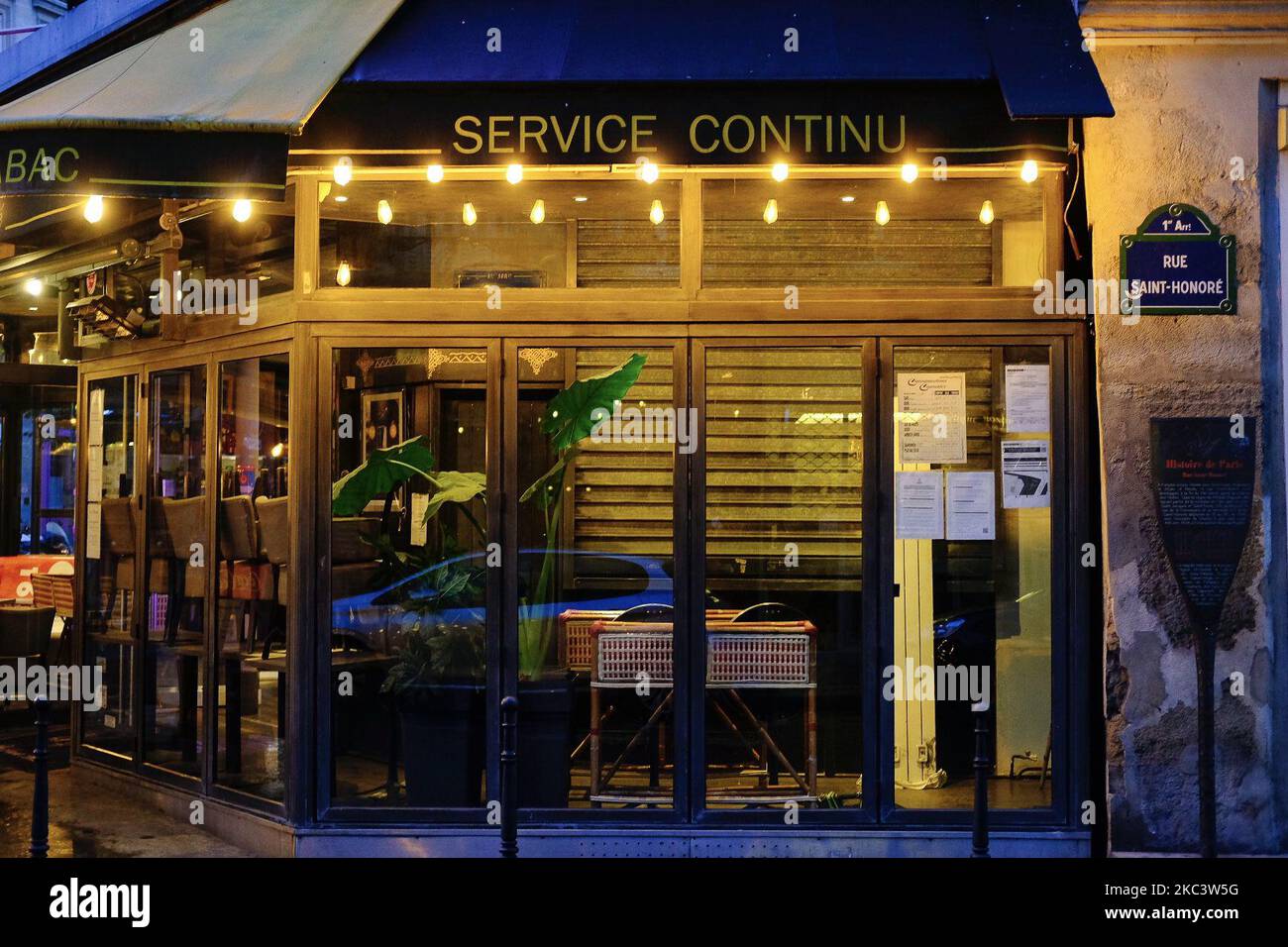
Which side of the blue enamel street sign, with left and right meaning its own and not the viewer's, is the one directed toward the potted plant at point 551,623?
right

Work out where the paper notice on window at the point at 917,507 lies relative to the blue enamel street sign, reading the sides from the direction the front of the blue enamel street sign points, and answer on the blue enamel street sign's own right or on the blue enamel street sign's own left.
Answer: on the blue enamel street sign's own right

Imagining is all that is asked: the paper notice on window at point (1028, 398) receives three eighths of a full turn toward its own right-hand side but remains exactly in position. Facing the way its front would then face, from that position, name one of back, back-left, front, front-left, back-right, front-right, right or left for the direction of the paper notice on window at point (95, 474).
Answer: front-left

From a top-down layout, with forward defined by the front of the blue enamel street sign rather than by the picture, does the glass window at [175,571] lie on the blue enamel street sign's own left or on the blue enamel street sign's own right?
on the blue enamel street sign's own right

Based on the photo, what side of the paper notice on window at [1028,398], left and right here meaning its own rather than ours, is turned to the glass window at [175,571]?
right

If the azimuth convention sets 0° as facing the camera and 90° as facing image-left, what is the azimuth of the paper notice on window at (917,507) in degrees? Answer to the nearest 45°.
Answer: approximately 0°
